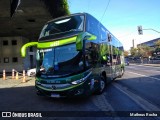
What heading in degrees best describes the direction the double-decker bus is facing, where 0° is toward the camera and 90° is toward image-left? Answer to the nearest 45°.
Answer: approximately 45°
